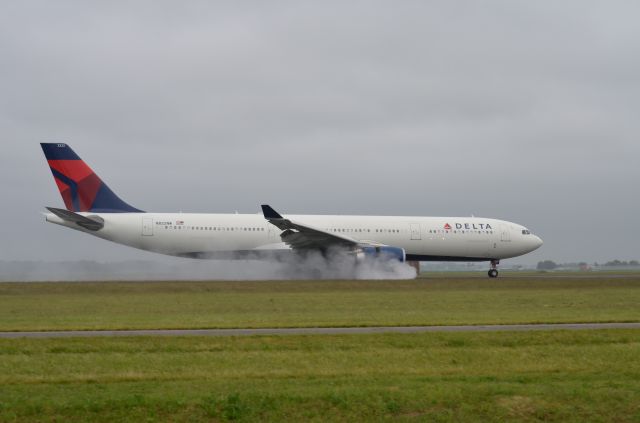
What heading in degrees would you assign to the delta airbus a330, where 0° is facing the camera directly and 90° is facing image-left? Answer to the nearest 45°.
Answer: approximately 270°
